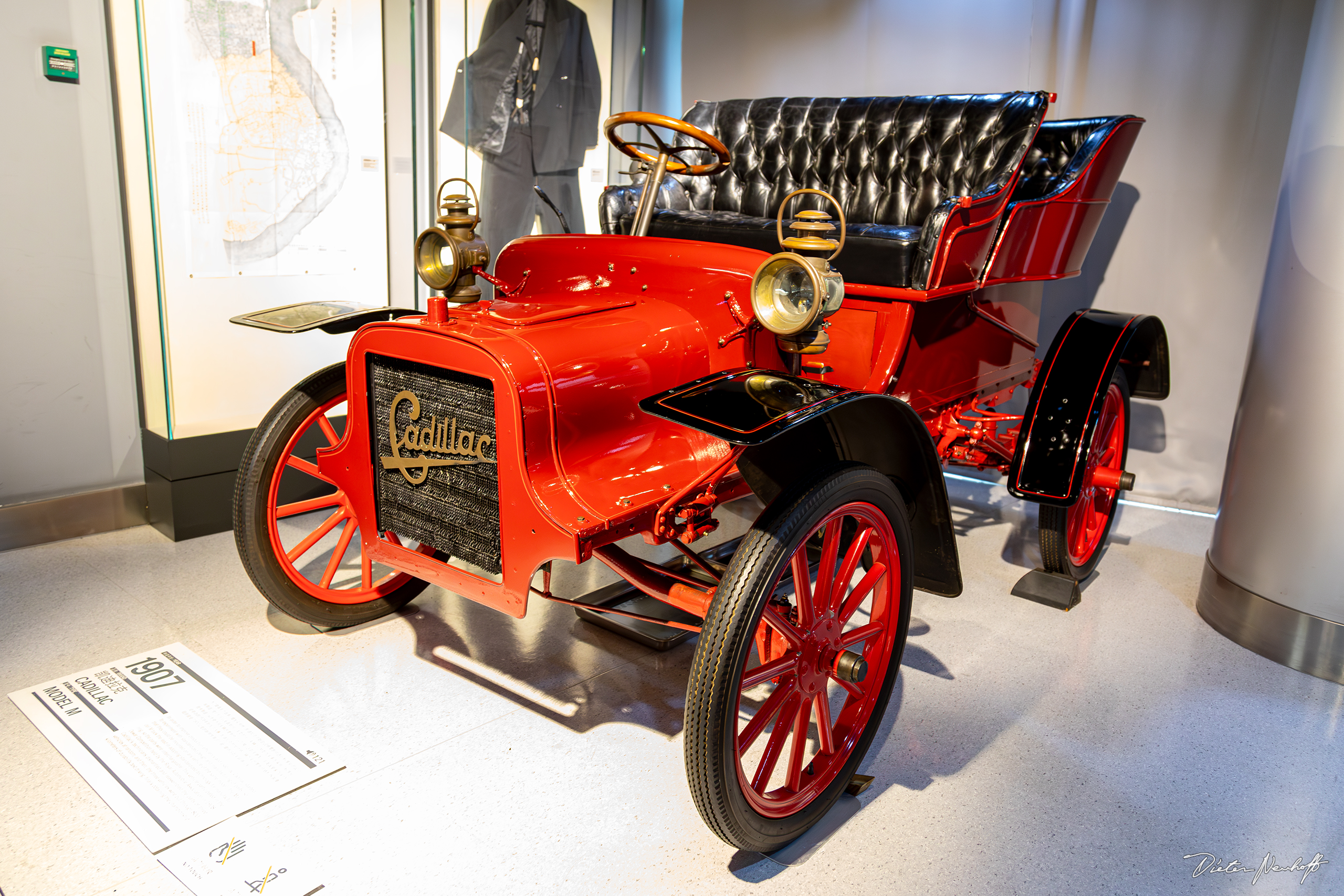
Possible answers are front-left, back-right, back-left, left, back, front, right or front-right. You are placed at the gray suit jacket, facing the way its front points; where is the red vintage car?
front

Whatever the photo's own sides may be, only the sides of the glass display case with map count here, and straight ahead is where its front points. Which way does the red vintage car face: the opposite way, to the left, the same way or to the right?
to the right

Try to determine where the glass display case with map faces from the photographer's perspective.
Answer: facing the viewer

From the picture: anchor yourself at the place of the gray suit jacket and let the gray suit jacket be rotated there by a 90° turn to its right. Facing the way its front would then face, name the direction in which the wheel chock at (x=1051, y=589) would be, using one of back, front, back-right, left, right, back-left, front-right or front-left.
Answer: back-left

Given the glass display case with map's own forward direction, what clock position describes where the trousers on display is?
The trousers on display is roughly at 8 o'clock from the glass display case with map.

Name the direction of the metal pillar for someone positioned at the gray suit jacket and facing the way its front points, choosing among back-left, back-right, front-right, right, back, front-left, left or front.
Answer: front-left

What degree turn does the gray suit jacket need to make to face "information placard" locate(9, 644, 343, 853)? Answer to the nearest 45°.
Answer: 0° — it already faces it

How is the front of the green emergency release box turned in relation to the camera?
facing the viewer and to the right of the viewer

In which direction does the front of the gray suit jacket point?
toward the camera

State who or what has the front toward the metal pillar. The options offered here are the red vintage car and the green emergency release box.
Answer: the green emergency release box

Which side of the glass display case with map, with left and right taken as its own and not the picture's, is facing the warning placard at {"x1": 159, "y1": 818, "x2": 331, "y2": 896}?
front

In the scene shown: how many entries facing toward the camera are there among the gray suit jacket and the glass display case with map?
2
